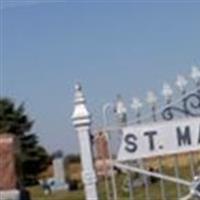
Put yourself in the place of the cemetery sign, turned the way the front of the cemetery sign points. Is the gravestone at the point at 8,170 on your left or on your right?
on your right

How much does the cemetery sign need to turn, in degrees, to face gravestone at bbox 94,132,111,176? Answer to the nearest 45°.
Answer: approximately 90° to its right

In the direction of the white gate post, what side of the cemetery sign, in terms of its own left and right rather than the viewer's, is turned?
right

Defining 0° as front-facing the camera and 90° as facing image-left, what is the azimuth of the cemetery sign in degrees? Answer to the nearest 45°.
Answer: approximately 0°

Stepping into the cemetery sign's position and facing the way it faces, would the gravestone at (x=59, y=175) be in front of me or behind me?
behind
